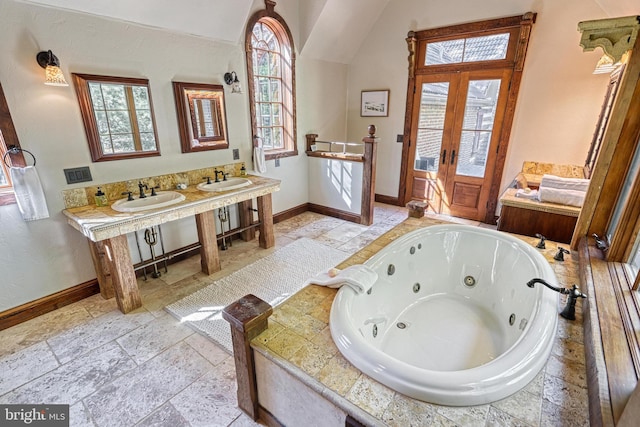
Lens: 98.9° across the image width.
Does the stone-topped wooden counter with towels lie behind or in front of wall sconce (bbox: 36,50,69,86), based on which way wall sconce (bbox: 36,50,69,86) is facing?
in front

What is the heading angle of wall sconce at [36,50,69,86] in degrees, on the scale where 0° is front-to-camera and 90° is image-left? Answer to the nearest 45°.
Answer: approximately 315°

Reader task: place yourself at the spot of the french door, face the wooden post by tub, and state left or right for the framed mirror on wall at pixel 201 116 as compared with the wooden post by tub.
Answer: right

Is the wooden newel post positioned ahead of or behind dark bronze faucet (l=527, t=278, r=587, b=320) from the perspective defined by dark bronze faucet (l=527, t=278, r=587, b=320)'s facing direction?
ahead

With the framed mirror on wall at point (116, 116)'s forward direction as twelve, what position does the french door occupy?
The french door is roughly at 11 o'clock from the framed mirror on wall.

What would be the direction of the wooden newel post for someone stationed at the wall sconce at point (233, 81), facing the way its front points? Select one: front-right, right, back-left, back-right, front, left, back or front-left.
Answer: front-left

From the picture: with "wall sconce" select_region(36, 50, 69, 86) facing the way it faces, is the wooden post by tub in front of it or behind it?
in front

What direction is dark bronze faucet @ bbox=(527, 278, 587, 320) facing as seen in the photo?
to the viewer's left
